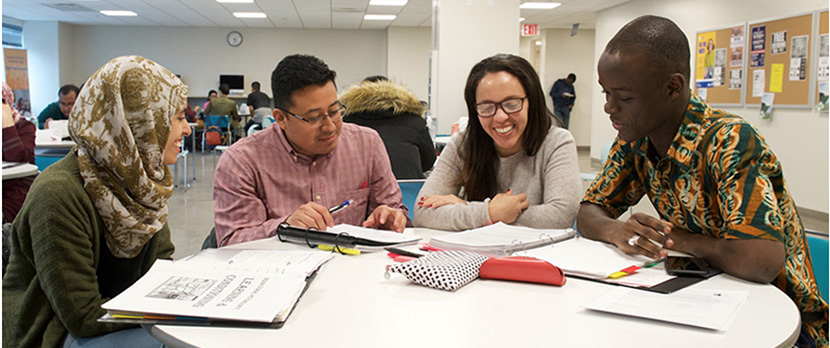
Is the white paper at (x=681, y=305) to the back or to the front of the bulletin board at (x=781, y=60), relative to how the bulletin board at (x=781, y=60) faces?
to the front

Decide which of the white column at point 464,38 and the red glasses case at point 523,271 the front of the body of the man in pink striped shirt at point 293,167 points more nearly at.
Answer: the red glasses case

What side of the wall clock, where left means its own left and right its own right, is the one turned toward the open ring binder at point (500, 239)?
front

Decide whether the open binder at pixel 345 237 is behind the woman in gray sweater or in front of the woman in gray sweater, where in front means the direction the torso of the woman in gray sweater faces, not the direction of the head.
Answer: in front

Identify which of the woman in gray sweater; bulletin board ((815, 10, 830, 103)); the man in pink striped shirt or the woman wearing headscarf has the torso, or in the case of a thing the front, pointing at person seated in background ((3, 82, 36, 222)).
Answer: the bulletin board

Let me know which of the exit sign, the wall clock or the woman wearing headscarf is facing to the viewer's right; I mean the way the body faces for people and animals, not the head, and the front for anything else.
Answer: the woman wearing headscarf

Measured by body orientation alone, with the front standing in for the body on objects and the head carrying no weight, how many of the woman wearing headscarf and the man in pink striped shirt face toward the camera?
1

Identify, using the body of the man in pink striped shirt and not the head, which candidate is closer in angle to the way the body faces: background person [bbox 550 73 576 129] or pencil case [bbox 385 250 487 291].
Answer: the pencil case

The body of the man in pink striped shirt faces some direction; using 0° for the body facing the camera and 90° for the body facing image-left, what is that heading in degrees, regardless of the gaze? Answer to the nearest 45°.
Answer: approximately 0°

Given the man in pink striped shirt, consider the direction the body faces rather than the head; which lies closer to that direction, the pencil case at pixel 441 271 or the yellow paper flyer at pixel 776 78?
the pencil case

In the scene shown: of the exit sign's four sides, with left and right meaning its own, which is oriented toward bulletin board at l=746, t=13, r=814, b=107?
front

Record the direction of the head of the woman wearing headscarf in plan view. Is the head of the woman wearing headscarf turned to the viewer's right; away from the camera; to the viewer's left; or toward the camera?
to the viewer's right
